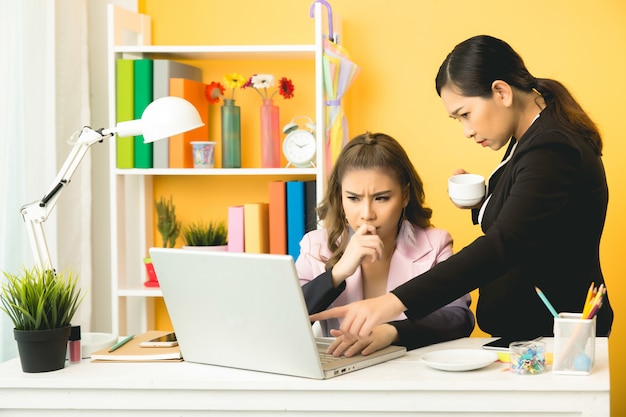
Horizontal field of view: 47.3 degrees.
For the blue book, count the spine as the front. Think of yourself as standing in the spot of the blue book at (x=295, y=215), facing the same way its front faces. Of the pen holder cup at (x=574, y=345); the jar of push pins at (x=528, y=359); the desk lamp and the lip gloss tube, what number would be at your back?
0

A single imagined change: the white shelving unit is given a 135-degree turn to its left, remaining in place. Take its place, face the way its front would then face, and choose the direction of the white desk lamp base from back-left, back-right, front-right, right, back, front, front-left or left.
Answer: back-right

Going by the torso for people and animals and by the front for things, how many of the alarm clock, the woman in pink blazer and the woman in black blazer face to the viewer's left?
1

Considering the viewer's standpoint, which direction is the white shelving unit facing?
facing the viewer

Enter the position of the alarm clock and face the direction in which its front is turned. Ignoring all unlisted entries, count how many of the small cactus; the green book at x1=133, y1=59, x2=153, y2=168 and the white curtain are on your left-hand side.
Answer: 0

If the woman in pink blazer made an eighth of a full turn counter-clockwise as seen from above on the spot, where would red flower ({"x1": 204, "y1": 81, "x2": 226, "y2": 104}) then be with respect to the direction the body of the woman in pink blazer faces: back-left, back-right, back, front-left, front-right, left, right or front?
back

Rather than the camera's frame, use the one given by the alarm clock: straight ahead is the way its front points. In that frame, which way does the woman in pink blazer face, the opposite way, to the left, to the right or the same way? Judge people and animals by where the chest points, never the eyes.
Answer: the same way

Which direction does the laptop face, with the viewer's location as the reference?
facing away from the viewer and to the right of the viewer

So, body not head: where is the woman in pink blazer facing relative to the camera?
toward the camera

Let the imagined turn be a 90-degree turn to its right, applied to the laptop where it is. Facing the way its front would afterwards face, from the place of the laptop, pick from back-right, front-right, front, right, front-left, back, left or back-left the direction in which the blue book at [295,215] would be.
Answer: back-left

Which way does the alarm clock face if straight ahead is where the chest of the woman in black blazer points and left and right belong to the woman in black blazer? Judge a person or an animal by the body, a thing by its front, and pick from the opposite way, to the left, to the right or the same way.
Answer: to the left

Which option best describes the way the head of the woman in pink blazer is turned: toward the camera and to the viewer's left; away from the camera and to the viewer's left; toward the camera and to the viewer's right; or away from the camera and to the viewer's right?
toward the camera and to the viewer's left

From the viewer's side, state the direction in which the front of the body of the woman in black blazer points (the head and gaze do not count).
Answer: to the viewer's left

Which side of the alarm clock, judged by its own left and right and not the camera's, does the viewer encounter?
front
